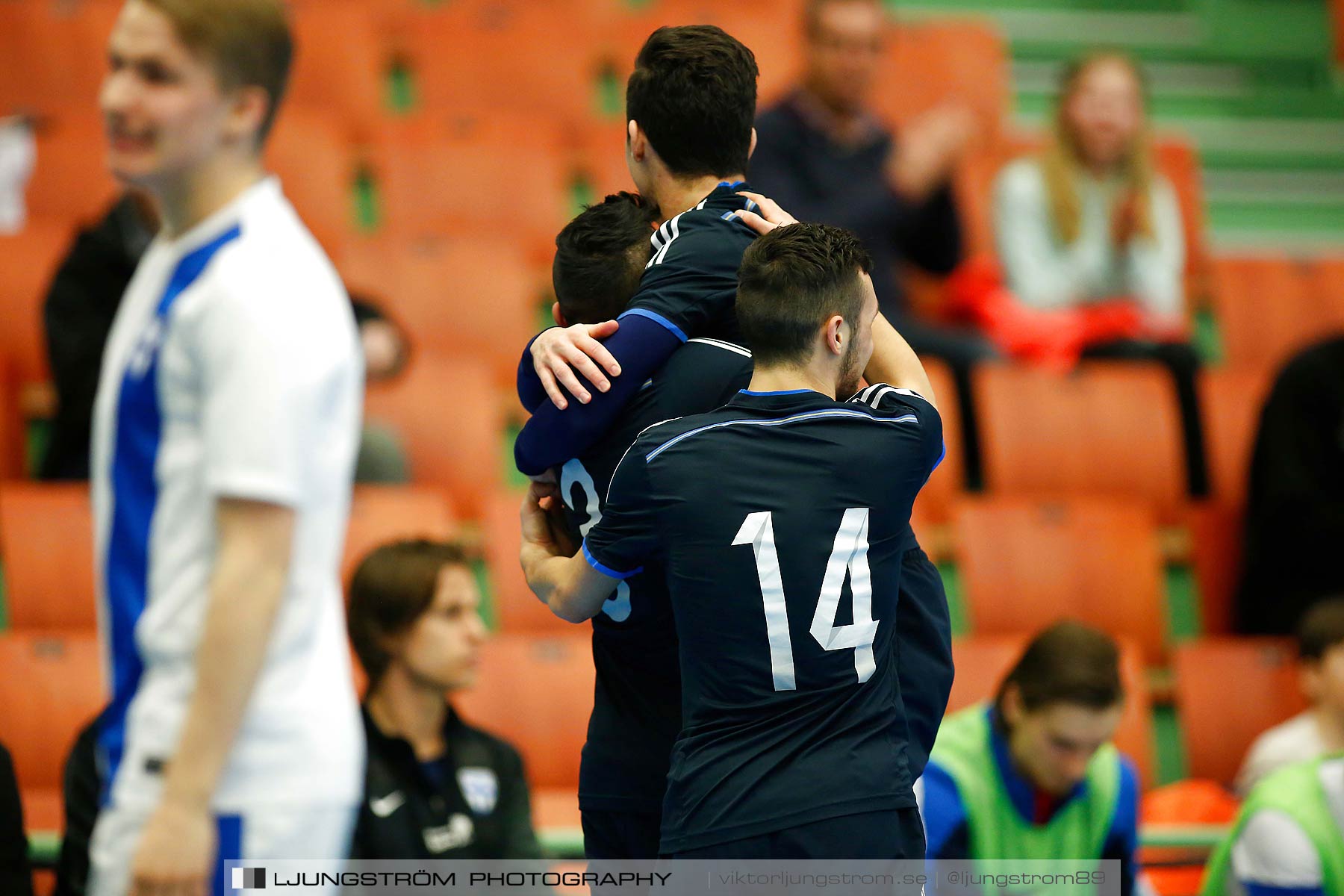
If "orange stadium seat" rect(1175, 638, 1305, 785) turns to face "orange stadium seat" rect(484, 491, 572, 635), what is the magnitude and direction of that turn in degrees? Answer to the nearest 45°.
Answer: approximately 90° to its right

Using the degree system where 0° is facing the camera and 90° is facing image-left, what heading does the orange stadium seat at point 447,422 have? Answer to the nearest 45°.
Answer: approximately 0°

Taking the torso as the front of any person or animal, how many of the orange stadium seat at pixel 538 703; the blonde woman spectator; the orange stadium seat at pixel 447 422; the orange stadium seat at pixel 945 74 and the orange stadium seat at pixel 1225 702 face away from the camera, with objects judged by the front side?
0

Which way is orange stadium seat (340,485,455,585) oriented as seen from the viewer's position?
toward the camera

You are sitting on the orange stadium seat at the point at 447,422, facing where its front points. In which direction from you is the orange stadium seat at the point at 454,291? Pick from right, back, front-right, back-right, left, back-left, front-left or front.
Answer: back

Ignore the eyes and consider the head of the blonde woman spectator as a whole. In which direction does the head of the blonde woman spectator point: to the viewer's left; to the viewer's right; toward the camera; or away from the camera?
toward the camera

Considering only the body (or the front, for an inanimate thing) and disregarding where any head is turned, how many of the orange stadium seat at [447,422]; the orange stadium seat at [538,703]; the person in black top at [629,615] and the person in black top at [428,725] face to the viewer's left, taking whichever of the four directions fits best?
0

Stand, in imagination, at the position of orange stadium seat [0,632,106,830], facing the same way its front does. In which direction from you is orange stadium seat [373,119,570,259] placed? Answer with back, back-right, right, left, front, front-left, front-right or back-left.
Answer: back-left

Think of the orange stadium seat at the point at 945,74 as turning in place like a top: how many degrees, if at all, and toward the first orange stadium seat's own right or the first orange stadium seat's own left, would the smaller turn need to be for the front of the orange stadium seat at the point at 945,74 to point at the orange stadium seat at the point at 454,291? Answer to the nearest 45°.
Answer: approximately 45° to the first orange stadium seat's own right

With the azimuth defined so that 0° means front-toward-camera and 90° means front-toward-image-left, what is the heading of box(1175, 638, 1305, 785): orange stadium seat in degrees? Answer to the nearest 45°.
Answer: approximately 0°

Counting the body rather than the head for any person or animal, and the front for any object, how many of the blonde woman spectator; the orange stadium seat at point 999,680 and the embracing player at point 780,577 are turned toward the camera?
2

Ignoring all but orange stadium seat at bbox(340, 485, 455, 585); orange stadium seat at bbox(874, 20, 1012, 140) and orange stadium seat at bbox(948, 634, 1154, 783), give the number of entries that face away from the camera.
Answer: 0

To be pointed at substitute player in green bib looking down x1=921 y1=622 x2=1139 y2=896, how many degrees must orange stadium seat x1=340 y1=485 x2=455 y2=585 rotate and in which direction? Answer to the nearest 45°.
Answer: approximately 45° to its left

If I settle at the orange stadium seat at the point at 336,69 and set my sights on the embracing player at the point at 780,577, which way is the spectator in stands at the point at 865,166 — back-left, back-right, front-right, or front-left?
front-left

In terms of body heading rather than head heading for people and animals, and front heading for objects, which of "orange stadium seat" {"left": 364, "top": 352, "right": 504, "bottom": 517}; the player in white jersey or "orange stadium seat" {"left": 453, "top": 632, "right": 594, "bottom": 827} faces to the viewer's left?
the player in white jersey

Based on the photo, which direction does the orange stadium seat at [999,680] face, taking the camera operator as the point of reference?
facing the viewer

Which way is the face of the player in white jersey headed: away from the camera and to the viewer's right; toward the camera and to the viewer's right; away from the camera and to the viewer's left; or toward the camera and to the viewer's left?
toward the camera and to the viewer's left

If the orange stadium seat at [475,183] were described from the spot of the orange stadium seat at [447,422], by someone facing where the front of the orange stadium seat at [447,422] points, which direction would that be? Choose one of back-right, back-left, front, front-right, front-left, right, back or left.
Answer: back
